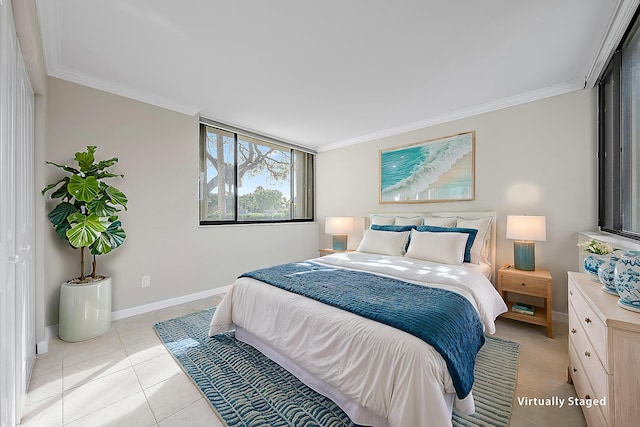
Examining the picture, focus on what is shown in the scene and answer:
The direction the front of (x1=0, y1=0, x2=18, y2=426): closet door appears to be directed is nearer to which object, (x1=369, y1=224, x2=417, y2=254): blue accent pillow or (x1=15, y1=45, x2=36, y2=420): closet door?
the blue accent pillow

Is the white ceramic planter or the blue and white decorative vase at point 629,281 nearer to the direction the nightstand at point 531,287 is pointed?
the blue and white decorative vase

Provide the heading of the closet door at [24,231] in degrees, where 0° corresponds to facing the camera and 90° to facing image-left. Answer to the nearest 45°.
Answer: approximately 270°

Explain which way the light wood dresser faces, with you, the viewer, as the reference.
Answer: facing to the left of the viewer

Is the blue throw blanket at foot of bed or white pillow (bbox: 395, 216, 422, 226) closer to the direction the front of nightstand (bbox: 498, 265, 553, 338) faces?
the blue throw blanket at foot of bed

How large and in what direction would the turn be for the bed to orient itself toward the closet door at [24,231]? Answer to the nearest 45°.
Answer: approximately 45° to its right

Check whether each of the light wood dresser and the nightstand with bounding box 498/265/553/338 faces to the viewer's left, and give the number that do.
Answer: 1

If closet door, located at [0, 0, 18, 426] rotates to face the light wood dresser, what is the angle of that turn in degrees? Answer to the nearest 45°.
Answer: approximately 45° to its right

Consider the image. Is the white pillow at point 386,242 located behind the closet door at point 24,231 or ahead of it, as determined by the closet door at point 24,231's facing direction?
ahead

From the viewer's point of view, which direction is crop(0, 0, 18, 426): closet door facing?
to the viewer's right
